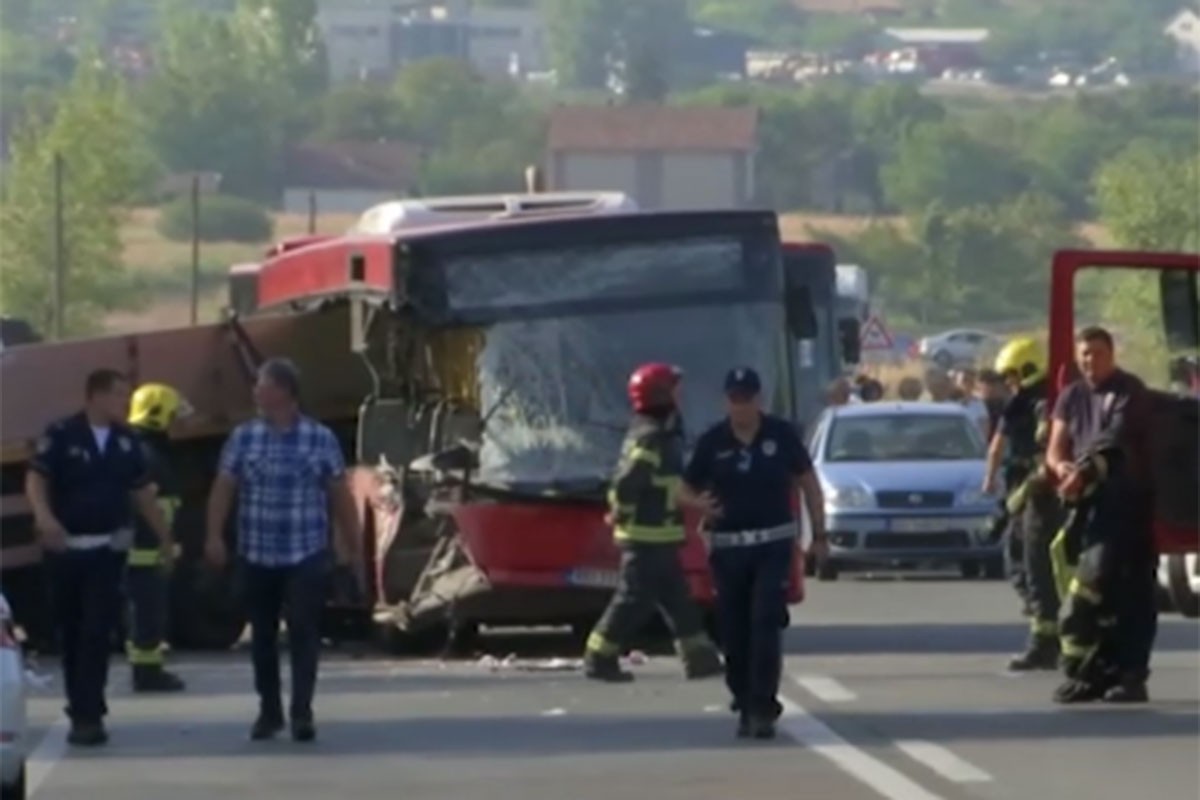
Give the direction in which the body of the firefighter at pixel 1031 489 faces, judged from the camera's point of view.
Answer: to the viewer's left

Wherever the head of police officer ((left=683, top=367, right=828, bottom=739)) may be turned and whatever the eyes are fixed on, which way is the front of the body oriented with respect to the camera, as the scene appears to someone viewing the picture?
toward the camera

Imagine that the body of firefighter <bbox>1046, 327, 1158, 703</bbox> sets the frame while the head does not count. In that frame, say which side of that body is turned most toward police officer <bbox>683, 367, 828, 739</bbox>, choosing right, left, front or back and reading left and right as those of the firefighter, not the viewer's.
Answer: front

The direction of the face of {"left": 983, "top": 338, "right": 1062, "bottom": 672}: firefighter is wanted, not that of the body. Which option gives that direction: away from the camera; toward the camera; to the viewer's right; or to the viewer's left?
to the viewer's left

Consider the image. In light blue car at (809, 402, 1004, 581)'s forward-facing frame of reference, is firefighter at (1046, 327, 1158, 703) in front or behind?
in front

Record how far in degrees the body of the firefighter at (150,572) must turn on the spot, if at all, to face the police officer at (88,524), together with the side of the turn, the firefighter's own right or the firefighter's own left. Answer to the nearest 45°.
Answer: approximately 90° to the firefighter's own right

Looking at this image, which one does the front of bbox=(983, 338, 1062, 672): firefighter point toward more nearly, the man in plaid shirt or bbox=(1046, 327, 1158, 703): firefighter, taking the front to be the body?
the man in plaid shirt

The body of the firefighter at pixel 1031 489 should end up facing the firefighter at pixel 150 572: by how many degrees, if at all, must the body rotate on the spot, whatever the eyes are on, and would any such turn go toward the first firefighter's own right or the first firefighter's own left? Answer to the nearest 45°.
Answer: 0° — they already face them
